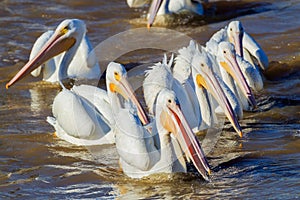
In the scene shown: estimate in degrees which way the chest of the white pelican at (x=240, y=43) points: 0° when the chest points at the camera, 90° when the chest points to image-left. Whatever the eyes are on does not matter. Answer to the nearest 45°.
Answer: approximately 0°

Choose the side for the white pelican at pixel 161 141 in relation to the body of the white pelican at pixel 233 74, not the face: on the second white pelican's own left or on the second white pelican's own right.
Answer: on the second white pelican's own right

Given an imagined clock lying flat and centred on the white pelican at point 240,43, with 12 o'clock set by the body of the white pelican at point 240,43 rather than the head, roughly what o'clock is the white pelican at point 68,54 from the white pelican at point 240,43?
the white pelican at point 68,54 is roughly at 3 o'clock from the white pelican at point 240,43.

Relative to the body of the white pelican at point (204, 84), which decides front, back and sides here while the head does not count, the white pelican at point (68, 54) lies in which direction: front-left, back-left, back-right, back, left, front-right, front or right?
back

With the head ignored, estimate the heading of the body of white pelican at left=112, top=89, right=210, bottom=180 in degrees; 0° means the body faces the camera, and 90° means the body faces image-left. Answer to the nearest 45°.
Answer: approximately 315°

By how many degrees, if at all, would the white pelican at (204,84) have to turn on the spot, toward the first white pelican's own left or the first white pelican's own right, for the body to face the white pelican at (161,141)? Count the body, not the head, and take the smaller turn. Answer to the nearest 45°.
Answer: approximately 45° to the first white pelican's own right
